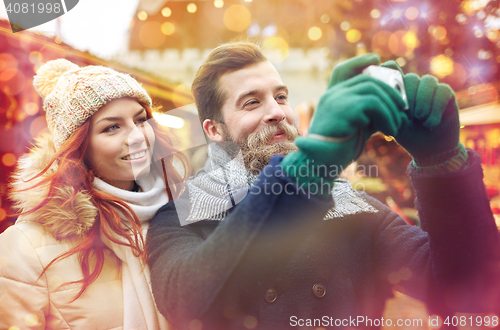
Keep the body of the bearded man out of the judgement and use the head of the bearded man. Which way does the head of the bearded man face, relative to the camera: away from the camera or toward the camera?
toward the camera

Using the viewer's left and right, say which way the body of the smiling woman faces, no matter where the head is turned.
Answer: facing the viewer and to the right of the viewer

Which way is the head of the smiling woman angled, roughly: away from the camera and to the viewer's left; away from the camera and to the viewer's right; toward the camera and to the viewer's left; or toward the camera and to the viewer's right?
toward the camera and to the viewer's right

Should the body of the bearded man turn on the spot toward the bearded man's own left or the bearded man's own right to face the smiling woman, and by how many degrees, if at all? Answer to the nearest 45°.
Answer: approximately 135° to the bearded man's own right

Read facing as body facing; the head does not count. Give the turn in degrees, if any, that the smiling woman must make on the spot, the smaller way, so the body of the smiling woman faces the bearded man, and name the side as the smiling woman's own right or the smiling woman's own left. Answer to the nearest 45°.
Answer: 0° — they already face them

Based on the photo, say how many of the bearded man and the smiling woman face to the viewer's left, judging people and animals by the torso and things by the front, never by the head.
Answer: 0
